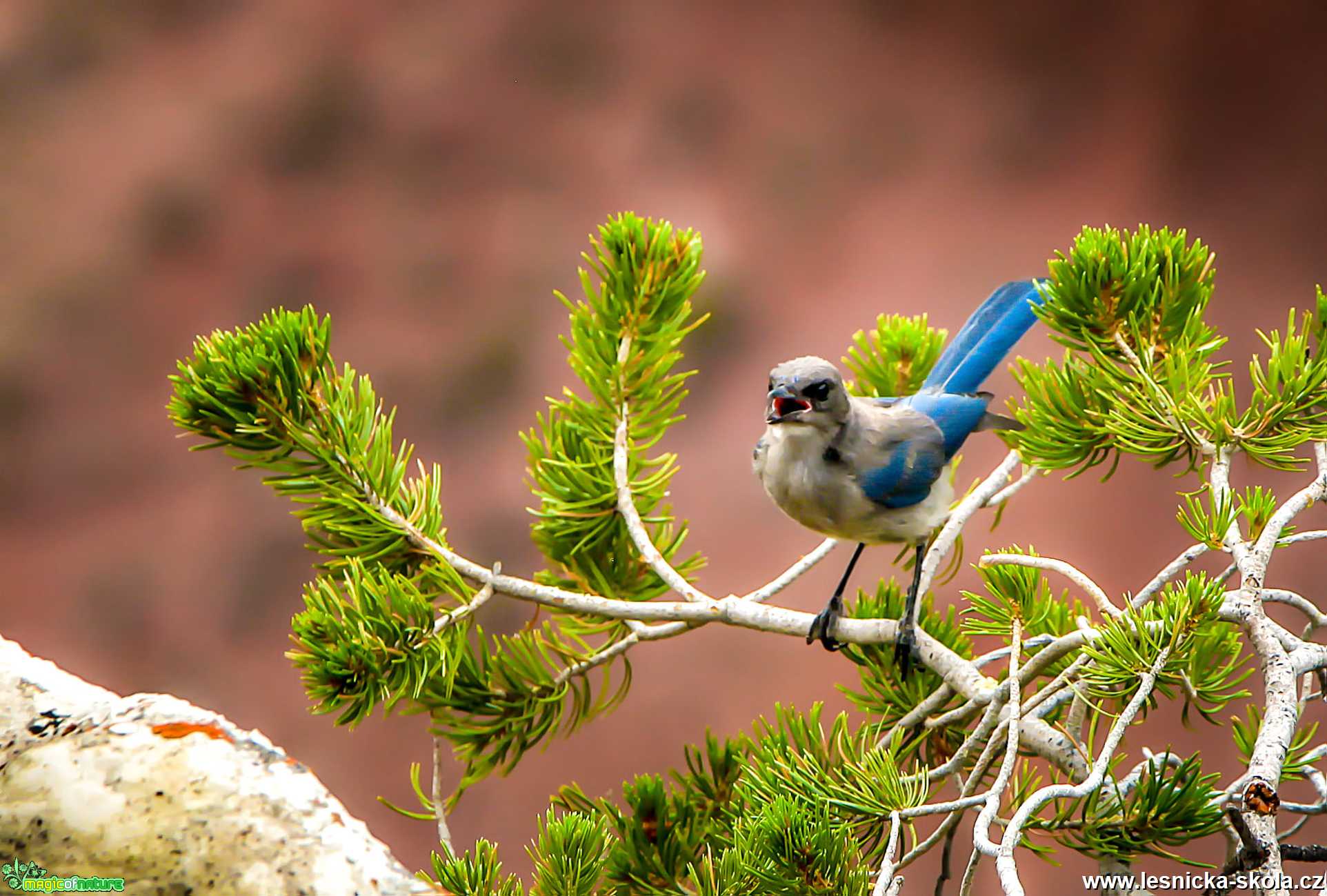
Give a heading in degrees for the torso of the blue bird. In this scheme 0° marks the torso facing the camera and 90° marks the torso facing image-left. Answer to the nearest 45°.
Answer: approximately 45°
